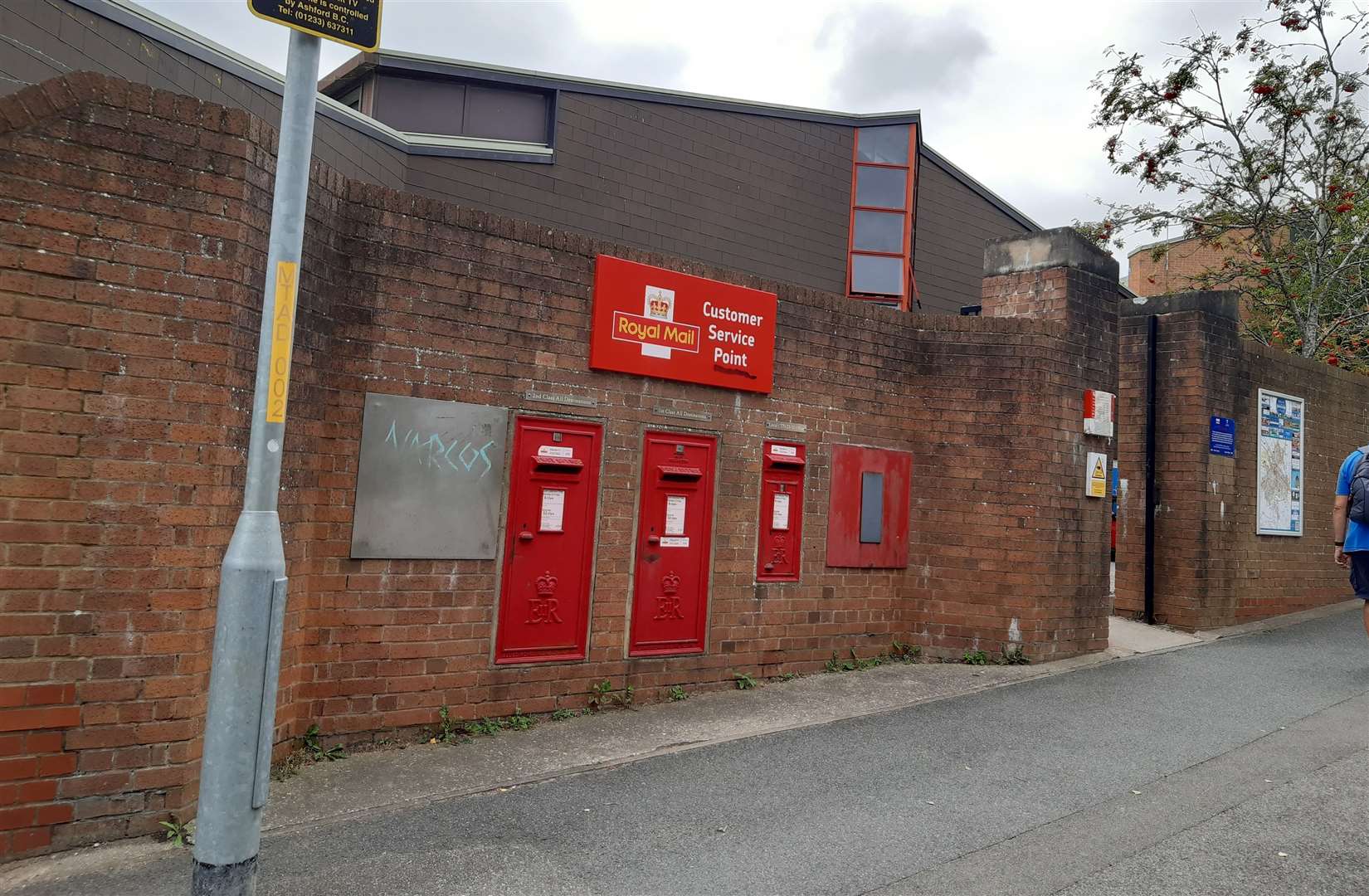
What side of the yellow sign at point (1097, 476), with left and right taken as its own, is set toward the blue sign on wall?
left

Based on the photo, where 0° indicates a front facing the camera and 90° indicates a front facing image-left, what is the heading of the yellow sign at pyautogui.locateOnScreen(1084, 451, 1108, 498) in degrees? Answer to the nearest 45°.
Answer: approximately 315°

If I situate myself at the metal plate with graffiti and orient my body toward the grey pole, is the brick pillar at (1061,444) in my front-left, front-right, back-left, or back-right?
back-left

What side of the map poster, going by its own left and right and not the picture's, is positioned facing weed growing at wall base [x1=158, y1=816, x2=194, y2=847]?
right

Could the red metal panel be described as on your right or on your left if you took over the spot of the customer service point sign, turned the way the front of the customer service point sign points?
on your left

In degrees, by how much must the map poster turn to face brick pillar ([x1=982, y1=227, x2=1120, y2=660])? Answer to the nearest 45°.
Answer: approximately 45° to its right

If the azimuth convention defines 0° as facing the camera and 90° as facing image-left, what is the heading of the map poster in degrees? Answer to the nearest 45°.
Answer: approximately 315°

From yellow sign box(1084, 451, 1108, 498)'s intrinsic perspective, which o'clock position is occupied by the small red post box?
The small red post box is roughly at 3 o'clock from the yellow sign.

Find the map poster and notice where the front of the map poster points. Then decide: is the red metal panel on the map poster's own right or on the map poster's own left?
on the map poster's own right
